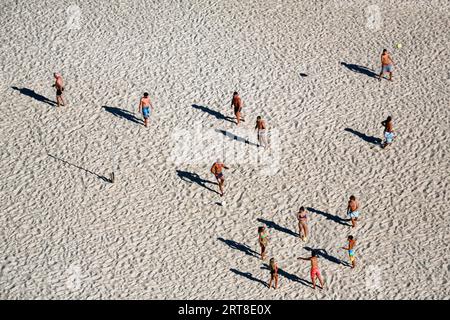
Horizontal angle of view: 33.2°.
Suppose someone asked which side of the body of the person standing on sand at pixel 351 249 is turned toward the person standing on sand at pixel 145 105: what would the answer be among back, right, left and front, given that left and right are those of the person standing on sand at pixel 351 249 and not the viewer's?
front

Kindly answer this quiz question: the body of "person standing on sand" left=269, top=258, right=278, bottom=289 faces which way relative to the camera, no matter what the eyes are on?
away from the camera

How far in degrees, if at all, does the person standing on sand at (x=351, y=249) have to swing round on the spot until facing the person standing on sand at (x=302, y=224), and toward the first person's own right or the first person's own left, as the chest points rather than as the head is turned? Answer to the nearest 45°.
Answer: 0° — they already face them

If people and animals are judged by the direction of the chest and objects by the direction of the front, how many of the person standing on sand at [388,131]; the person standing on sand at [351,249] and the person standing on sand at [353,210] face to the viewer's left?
2

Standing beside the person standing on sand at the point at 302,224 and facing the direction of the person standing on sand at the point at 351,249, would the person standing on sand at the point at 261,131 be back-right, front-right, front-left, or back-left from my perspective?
back-left

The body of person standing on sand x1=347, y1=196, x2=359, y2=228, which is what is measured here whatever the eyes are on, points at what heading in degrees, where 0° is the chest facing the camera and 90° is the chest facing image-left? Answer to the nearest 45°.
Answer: approximately 180°

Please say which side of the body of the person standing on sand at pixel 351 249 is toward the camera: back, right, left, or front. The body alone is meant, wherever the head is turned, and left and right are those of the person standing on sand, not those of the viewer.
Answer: left

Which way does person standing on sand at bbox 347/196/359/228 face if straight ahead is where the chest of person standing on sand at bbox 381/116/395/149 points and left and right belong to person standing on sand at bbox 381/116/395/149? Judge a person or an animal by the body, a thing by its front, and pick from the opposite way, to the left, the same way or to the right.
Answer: the same way

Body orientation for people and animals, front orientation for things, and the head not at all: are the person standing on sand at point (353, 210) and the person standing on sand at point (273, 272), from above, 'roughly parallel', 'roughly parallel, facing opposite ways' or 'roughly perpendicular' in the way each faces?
roughly parallel

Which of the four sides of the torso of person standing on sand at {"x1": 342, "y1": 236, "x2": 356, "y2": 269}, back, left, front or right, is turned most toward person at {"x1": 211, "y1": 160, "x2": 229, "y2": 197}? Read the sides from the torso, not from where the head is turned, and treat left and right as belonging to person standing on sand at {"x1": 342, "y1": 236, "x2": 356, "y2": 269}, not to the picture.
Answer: front

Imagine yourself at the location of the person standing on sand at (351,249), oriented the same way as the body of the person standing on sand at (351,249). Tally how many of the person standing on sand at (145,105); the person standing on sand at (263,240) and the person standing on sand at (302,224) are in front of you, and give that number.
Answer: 3
